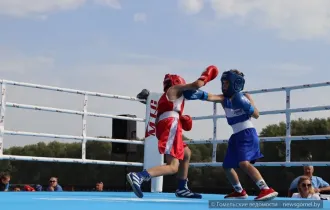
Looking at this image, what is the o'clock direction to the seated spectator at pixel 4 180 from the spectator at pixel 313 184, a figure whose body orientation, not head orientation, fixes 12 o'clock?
The seated spectator is roughly at 3 o'clock from the spectator.

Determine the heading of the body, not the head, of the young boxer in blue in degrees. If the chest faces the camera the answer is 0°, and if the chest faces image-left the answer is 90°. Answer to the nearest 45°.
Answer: approximately 45°

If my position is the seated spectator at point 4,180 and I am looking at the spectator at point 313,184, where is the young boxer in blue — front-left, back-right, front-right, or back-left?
front-right

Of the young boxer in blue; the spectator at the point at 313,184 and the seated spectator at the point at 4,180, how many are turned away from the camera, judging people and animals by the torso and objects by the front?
0

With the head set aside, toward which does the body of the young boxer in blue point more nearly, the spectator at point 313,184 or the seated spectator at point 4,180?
the seated spectator

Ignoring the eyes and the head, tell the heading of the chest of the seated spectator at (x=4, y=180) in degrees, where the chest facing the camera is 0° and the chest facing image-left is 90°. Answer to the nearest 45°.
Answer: approximately 315°

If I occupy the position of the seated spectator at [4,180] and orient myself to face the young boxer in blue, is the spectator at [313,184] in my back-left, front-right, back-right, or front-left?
front-left

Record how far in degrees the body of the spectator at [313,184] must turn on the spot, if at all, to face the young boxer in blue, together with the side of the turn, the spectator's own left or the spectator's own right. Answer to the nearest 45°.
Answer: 0° — they already face them

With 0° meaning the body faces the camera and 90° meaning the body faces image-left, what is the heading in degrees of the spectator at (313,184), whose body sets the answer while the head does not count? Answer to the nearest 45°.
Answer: approximately 0°

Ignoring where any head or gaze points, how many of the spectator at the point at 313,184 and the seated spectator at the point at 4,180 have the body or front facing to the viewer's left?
0

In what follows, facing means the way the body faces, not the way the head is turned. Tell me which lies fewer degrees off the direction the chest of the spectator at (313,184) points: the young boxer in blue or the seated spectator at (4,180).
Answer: the young boxer in blue

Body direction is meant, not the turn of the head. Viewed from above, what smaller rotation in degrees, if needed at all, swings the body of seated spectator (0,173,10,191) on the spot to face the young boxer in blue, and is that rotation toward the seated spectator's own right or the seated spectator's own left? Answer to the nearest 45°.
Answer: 0° — they already face them

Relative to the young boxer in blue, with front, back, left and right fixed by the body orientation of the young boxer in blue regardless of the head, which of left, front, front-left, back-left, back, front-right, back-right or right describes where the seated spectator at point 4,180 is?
right

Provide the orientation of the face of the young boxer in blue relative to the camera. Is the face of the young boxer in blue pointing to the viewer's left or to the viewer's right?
to the viewer's left
